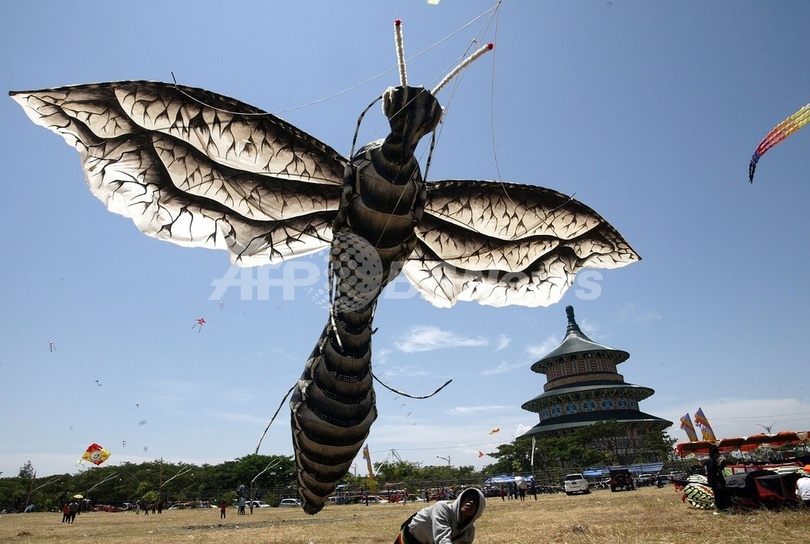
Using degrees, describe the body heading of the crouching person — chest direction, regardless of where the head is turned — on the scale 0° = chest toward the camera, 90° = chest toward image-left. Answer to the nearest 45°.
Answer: approximately 315°

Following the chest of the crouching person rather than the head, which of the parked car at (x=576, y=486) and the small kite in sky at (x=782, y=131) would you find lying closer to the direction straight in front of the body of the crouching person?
the small kite in sky

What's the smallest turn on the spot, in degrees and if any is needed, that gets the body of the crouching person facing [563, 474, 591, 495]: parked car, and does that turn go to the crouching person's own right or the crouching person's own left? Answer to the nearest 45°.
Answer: approximately 135° to the crouching person's own left

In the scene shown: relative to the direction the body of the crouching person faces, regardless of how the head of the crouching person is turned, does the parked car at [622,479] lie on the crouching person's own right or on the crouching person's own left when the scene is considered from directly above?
on the crouching person's own left

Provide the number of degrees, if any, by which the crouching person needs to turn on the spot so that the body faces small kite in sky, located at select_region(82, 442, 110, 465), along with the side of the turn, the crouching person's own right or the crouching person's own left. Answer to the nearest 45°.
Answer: approximately 180°

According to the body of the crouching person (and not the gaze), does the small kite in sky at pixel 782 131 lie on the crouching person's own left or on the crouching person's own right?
on the crouching person's own left
